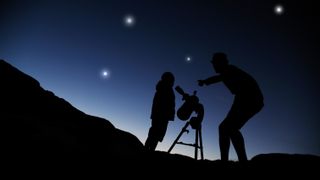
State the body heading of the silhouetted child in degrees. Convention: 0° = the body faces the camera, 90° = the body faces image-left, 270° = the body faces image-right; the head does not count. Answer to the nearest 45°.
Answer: approximately 270°

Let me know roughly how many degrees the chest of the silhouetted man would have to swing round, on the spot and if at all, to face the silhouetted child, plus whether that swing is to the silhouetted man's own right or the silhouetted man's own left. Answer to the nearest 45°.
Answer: approximately 45° to the silhouetted man's own right

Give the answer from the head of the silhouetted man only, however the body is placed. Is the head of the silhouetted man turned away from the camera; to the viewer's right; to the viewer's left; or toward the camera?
to the viewer's left

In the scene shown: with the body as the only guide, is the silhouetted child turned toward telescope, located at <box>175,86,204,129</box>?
yes

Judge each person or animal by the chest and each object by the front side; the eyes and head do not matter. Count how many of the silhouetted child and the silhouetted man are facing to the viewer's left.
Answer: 1

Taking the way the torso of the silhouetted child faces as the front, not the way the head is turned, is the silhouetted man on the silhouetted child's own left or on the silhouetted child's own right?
on the silhouetted child's own right

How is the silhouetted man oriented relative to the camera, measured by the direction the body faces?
to the viewer's left

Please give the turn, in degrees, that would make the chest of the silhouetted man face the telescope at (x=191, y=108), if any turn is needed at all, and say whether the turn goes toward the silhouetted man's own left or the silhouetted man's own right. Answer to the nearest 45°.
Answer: approximately 45° to the silhouetted man's own right

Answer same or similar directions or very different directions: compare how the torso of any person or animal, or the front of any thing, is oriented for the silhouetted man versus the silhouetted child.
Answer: very different directions
